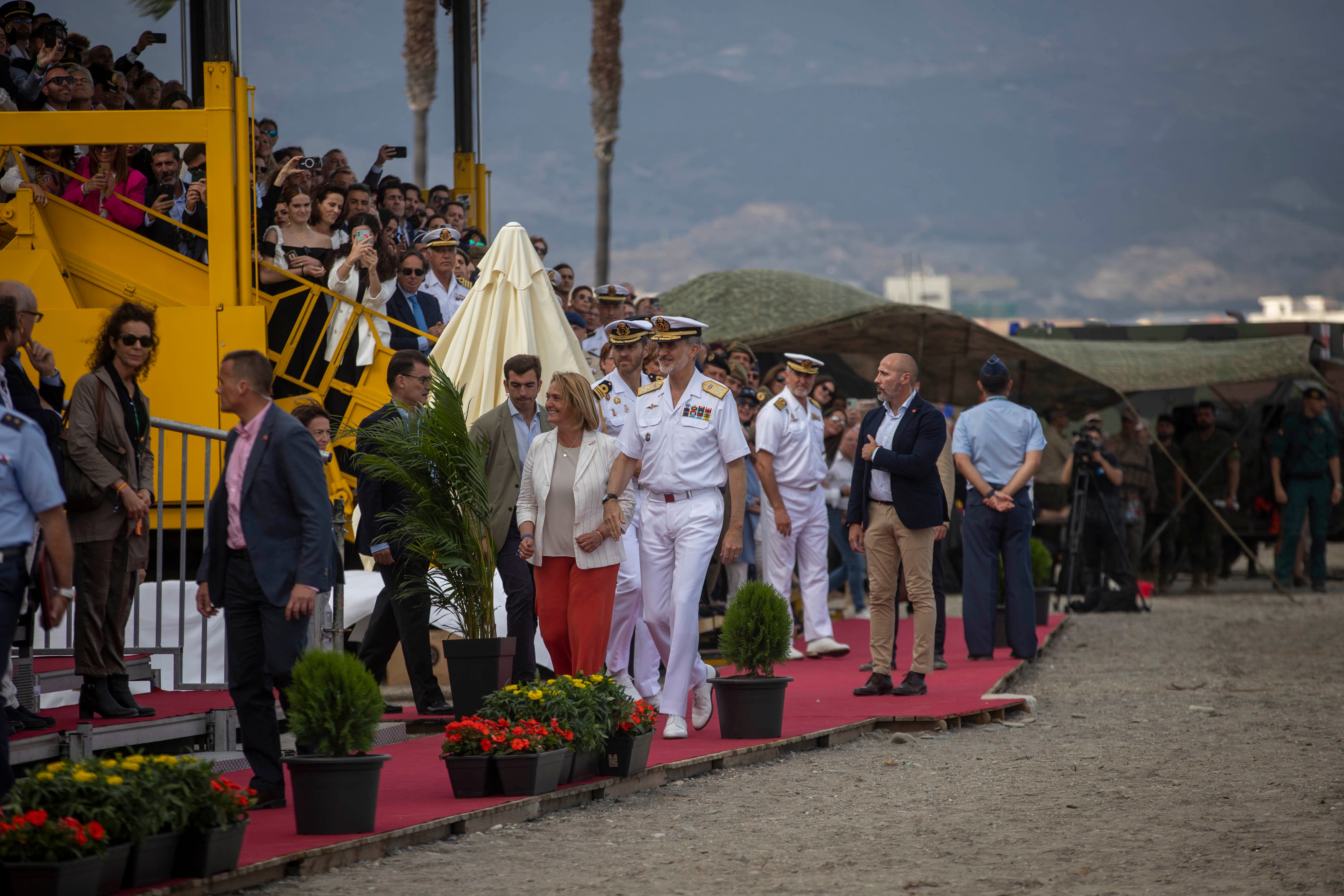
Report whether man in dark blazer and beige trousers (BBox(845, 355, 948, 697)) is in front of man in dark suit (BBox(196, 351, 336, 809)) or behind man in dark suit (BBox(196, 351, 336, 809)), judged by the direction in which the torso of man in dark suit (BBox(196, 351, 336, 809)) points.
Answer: behind

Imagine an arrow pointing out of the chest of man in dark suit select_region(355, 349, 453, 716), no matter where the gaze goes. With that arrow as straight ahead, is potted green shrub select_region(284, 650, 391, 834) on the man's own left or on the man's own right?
on the man's own right

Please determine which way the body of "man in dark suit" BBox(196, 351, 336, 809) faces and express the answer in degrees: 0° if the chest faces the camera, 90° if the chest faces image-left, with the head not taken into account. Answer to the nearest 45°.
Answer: approximately 45°

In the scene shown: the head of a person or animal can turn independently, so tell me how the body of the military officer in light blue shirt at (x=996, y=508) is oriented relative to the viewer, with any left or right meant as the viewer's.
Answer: facing away from the viewer

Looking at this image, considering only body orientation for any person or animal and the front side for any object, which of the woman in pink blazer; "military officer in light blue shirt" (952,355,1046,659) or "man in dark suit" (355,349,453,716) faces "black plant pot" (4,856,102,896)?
the woman in pink blazer

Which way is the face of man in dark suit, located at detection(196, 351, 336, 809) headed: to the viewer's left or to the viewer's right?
to the viewer's left

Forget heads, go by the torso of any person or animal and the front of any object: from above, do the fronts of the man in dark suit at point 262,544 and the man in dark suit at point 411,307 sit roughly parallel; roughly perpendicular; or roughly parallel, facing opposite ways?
roughly perpendicular

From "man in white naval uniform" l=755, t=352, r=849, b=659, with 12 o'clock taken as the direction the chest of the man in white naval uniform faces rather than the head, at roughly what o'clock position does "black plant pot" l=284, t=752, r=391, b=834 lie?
The black plant pot is roughly at 2 o'clock from the man in white naval uniform.
